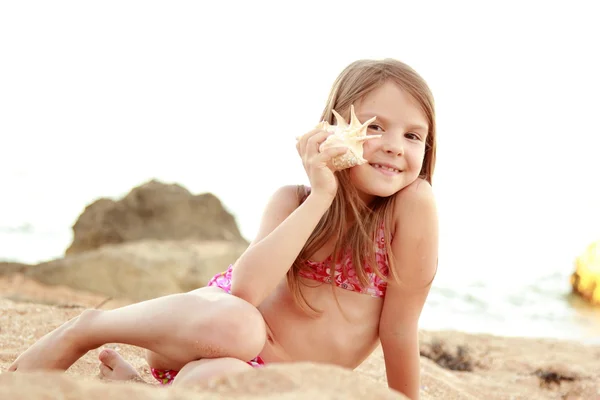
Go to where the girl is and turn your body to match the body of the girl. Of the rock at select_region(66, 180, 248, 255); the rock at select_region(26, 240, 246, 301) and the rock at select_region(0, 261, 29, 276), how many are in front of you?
0

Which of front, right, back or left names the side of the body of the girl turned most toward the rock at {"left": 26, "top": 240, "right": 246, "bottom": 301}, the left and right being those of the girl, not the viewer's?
back

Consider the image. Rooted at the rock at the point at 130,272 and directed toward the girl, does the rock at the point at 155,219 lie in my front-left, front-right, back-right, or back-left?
back-left

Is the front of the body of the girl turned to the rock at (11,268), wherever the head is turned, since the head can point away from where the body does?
no

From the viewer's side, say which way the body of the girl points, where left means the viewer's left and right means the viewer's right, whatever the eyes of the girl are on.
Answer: facing the viewer

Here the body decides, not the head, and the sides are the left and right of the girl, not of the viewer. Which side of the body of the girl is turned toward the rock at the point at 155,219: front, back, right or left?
back
